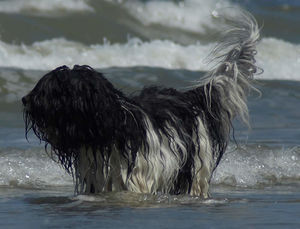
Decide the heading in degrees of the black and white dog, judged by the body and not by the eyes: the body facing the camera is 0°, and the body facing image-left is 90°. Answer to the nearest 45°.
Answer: approximately 90°
